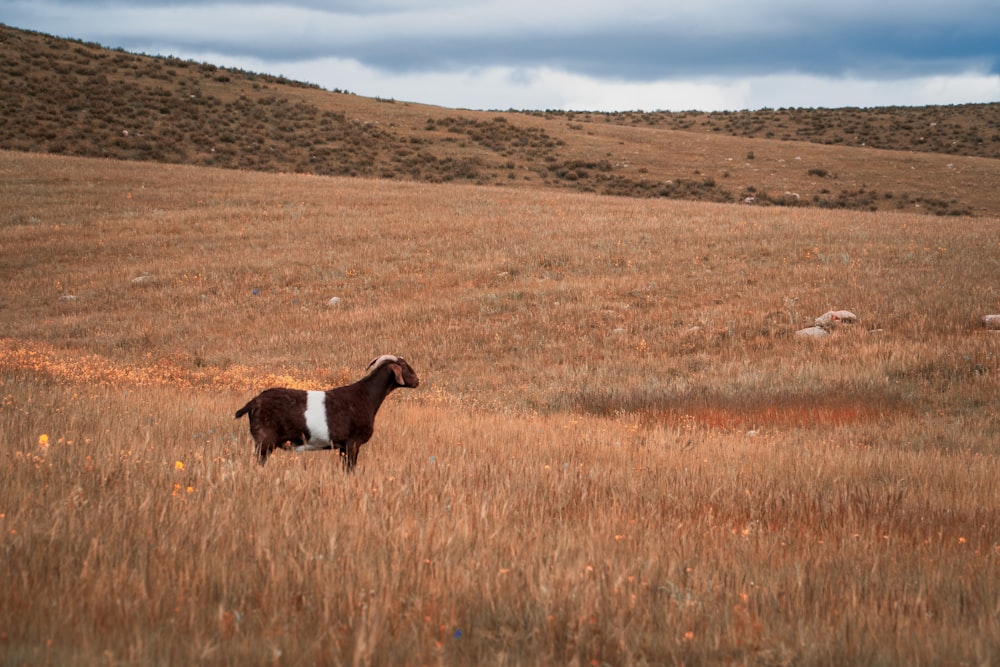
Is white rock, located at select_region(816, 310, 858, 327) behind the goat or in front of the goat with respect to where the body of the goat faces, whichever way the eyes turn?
in front

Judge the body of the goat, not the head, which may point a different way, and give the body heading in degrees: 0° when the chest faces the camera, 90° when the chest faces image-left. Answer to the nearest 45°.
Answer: approximately 270°
